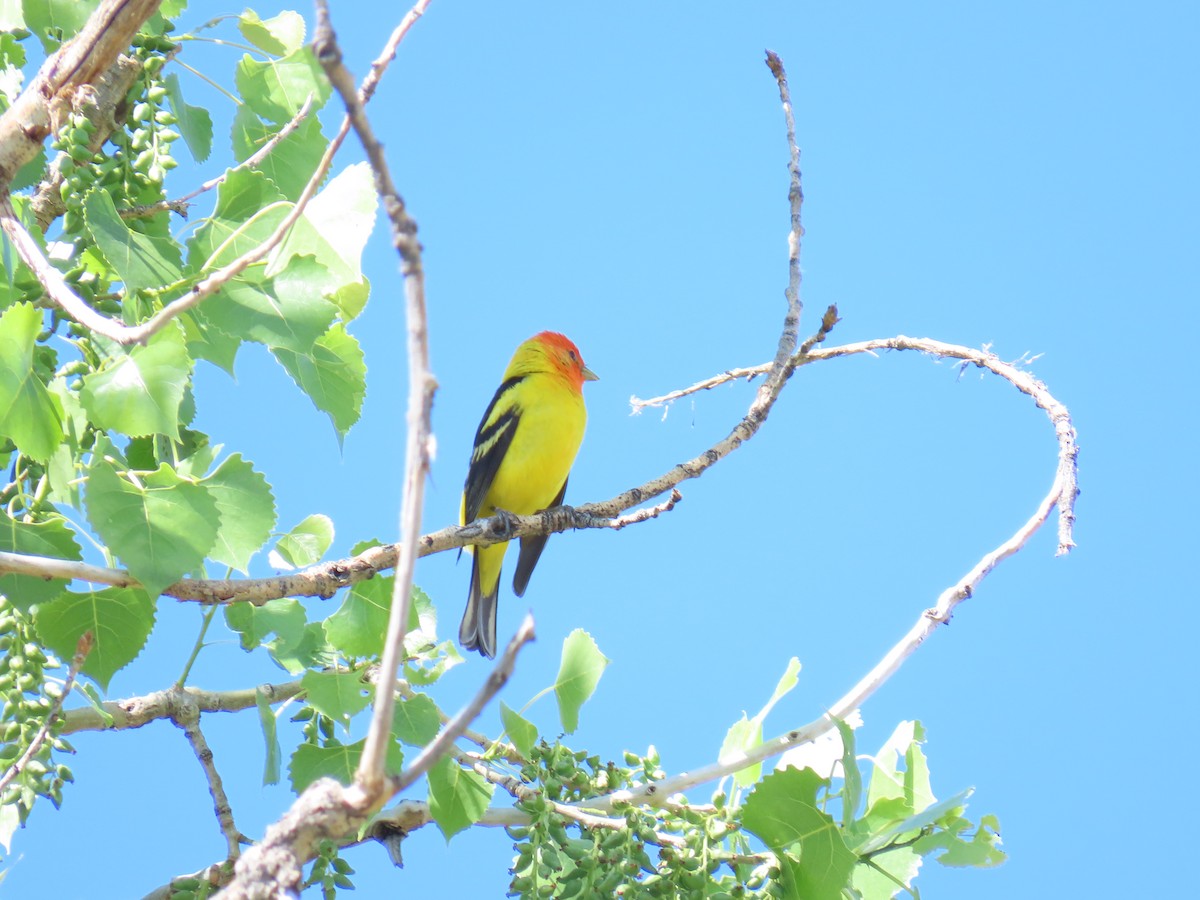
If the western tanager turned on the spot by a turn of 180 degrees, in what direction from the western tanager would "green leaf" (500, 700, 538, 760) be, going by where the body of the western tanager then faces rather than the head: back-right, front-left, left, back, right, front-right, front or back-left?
back-left

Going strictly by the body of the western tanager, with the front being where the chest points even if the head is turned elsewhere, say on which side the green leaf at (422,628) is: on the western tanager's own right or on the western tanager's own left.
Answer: on the western tanager's own right

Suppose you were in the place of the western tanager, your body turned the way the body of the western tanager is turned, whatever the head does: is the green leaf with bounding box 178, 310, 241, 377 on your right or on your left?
on your right

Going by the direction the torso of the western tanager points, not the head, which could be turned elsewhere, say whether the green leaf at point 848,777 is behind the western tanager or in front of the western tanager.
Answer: in front

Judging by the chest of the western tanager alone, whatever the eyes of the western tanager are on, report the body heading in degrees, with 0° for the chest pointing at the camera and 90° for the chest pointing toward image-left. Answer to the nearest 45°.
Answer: approximately 315°

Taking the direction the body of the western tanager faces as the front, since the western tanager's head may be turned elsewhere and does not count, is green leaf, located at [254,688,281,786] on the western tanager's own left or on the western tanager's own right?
on the western tanager's own right

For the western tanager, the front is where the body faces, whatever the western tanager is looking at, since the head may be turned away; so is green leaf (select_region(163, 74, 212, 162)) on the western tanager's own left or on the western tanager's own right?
on the western tanager's own right

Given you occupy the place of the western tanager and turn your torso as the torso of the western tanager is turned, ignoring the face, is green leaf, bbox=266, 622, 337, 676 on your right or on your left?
on your right
